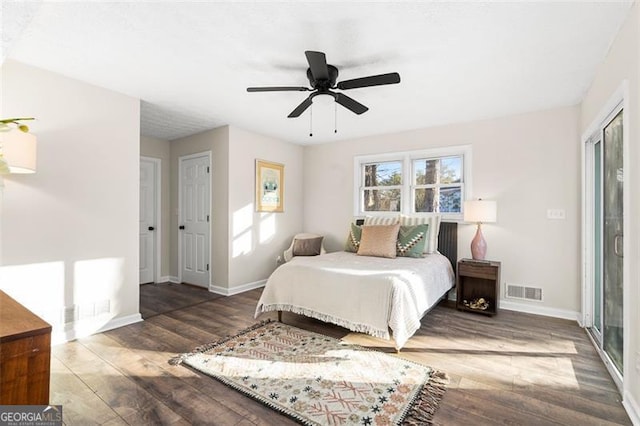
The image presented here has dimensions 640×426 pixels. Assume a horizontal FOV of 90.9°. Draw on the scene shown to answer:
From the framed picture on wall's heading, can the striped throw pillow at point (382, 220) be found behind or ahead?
ahead

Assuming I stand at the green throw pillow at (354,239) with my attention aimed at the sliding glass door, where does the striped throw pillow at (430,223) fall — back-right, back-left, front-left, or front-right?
front-left

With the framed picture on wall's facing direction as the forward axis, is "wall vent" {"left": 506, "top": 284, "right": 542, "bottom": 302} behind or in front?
in front

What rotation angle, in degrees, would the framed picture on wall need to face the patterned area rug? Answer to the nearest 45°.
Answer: approximately 45° to its right

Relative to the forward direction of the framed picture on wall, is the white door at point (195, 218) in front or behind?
behind

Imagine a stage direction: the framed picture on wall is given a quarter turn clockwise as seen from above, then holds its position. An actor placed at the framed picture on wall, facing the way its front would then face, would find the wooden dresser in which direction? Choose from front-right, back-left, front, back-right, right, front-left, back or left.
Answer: front-left

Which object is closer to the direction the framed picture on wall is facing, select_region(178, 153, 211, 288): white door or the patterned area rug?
the patterned area rug

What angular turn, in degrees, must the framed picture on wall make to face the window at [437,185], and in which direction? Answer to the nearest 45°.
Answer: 0° — it already faces it

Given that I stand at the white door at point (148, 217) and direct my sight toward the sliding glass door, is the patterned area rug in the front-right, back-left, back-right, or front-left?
front-right

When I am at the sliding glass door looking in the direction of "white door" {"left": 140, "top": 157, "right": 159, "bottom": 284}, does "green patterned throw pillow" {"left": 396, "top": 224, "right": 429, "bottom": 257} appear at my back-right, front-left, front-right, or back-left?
front-right

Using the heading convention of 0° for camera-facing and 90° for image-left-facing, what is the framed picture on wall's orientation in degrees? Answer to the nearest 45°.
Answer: approximately 315°

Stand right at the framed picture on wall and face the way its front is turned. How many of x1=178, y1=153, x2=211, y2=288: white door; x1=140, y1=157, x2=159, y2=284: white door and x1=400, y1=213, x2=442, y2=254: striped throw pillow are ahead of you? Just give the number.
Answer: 1

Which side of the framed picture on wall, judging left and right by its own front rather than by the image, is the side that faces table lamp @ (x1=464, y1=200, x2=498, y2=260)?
front

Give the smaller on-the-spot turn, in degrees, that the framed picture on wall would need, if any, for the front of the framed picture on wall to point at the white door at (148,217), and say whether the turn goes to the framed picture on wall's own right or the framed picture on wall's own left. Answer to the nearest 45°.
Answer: approximately 135° to the framed picture on wall's own right

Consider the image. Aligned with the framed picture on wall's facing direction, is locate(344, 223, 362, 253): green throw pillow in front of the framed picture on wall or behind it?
in front
